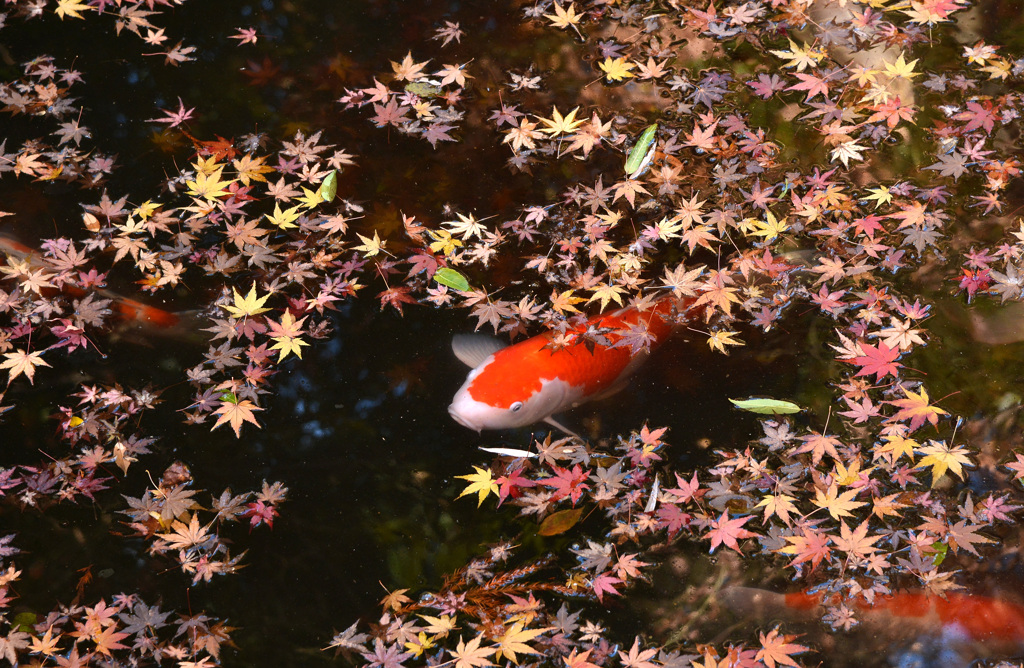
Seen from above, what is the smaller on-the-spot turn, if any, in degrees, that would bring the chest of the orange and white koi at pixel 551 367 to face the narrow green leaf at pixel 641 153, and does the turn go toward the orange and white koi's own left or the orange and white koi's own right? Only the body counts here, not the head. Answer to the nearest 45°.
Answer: approximately 135° to the orange and white koi's own right

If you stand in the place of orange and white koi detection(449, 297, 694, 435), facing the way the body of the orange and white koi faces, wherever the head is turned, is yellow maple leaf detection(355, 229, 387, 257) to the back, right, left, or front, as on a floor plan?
right

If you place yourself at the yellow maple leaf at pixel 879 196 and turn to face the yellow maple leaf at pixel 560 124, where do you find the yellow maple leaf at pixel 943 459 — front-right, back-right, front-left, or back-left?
back-left

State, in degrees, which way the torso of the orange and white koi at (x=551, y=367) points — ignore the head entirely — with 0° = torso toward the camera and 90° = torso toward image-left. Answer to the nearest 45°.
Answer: approximately 45°

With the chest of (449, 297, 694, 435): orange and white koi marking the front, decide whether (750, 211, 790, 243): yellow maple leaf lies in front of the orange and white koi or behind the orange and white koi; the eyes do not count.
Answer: behind
